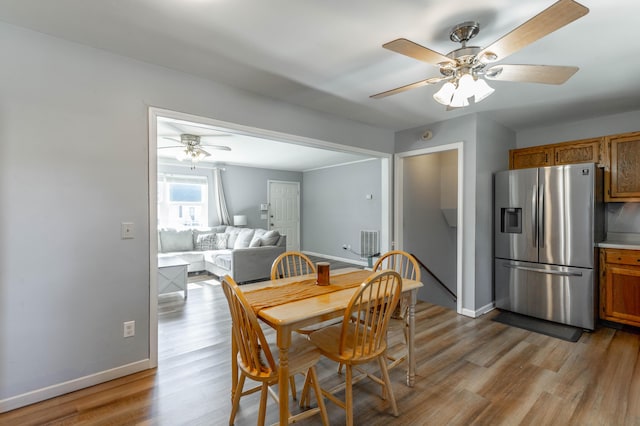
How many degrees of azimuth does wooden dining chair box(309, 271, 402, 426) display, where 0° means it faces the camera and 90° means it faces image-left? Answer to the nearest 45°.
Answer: approximately 135°

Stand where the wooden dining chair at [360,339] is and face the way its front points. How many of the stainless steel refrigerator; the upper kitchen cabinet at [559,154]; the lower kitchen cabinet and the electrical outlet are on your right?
3

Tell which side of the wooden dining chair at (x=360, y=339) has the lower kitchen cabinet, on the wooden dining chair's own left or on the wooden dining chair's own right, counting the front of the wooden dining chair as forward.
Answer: on the wooden dining chair's own right

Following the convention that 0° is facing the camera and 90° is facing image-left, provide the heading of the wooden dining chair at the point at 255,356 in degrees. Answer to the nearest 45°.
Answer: approximately 225°

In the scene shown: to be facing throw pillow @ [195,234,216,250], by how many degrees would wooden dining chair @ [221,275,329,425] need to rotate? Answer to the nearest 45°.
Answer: approximately 45° to its left

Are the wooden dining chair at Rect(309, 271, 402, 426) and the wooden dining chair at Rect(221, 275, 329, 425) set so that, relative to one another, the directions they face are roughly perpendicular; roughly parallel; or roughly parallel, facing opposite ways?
roughly perpendicular
